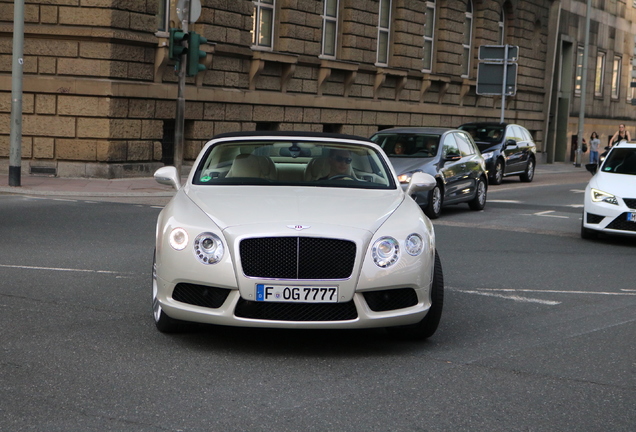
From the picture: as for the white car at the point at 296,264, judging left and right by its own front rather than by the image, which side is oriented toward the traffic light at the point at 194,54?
back

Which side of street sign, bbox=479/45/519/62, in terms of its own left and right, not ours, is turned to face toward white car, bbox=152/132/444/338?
back

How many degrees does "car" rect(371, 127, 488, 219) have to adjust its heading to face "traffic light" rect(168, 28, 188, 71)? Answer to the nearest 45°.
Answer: approximately 90° to its right

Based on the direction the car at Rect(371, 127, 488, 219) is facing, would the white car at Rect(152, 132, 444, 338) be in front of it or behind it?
in front

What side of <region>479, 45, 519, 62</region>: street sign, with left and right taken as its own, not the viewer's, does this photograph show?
back

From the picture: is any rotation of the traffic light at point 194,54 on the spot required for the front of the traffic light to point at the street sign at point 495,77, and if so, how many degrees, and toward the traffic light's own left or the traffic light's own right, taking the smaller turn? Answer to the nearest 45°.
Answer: approximately 45° to the traffic light's own left

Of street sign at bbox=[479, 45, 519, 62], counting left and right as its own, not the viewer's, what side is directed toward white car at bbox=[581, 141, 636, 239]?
back

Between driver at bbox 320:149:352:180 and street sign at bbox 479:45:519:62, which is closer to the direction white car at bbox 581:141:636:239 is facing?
the driver

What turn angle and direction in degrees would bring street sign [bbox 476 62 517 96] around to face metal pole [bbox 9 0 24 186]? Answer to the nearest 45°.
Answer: approximately 135° to its left

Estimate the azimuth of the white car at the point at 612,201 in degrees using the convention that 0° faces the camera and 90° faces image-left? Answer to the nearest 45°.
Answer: approximately 0°

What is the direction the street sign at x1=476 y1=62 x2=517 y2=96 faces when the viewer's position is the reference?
facing away from the viewer

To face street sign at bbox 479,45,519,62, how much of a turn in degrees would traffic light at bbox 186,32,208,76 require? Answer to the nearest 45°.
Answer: approximately 45° to its left

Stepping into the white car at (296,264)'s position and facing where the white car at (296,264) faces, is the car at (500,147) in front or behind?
behind
